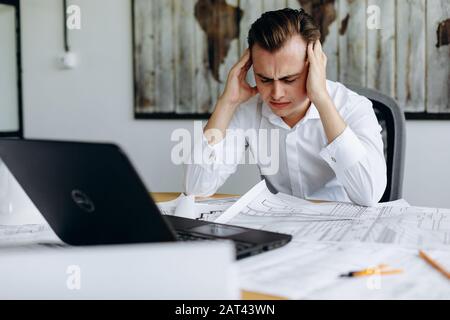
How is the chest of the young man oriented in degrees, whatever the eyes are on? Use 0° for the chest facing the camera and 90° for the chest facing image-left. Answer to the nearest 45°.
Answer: approximately 45°

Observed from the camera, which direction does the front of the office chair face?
facing the viewer and to the left of the viewer

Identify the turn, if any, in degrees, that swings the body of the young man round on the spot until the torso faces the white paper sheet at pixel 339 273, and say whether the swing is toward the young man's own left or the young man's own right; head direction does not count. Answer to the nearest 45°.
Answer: approximately 45° to the young man's own left

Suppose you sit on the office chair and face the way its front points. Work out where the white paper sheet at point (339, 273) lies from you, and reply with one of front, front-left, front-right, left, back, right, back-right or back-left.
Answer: front-left

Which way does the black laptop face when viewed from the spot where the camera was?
facing away from the viewer and to the right of the viewer

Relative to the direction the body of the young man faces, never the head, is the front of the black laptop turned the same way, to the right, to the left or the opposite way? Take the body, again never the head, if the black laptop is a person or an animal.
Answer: the opposite way

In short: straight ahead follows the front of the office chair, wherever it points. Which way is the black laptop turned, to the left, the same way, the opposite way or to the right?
the opposite way
